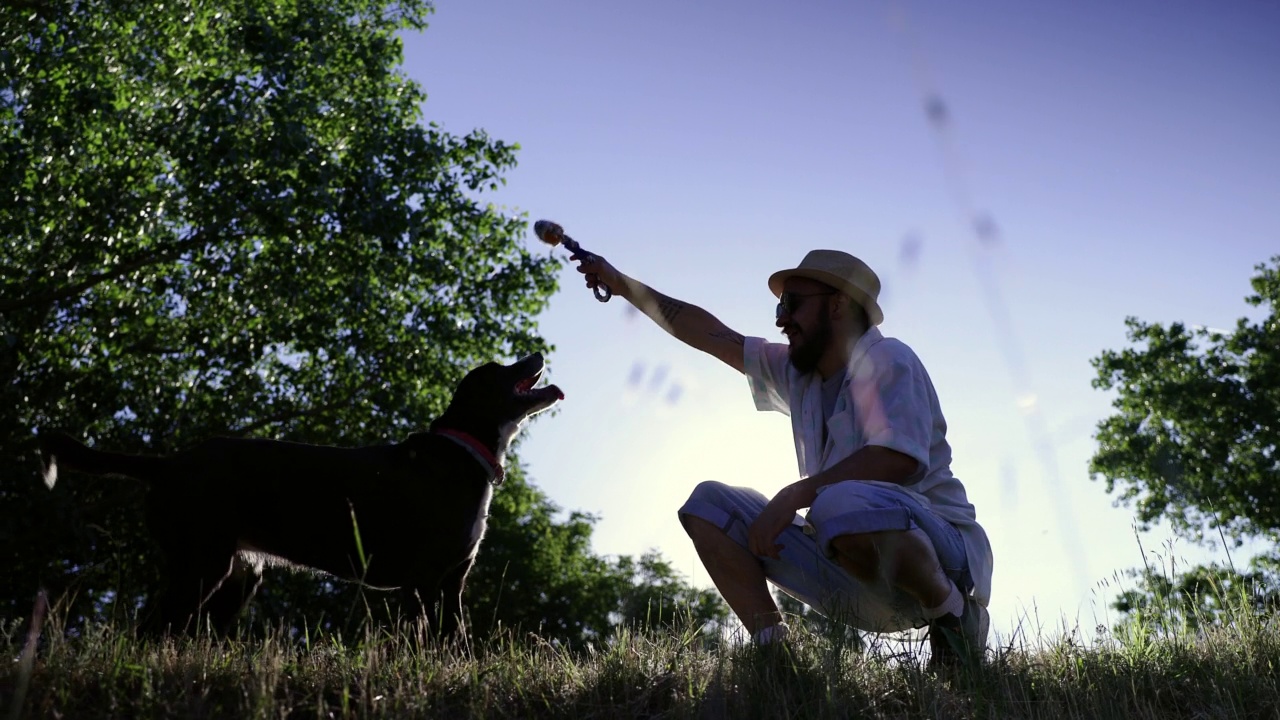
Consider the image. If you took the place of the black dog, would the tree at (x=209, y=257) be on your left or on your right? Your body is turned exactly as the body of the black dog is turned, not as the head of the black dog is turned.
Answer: on your left

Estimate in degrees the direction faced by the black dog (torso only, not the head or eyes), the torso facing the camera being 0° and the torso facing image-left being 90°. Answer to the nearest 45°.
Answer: approximately 270°

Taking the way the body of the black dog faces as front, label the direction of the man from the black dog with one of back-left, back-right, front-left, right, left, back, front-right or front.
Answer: front-right

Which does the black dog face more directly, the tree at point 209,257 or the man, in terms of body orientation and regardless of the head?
the man

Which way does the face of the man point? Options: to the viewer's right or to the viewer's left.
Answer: to the viewer's left
